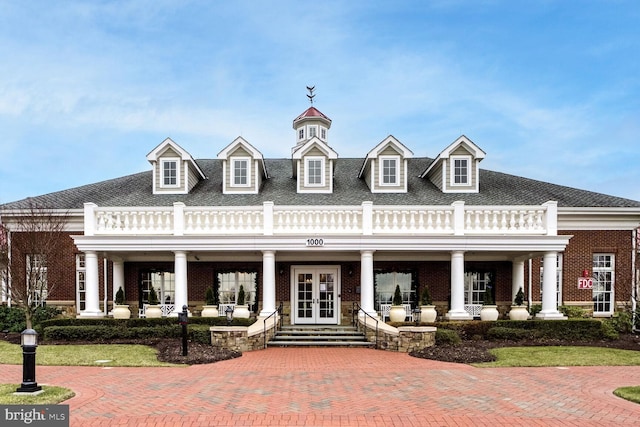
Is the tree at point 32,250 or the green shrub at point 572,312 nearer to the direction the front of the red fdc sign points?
the green shrub

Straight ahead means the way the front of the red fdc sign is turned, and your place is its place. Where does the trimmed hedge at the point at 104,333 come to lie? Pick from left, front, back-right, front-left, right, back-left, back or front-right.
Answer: front-right

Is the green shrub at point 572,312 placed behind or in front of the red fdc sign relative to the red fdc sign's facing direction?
in front

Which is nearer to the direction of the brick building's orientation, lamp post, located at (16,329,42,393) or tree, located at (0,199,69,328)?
the lamp post

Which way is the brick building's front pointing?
toward the camera

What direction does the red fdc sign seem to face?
toward the camera

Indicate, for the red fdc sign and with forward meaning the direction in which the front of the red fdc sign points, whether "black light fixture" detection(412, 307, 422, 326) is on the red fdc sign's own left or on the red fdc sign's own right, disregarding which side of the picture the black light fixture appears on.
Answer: on the red fdc sign's own right

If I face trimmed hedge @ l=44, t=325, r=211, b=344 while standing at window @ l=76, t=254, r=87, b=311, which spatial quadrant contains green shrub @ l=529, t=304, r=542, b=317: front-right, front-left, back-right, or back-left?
front-left
